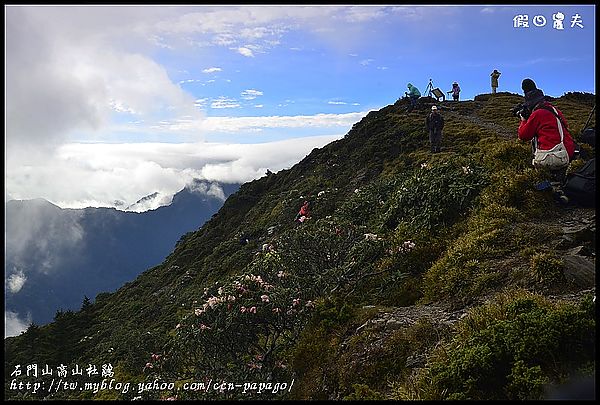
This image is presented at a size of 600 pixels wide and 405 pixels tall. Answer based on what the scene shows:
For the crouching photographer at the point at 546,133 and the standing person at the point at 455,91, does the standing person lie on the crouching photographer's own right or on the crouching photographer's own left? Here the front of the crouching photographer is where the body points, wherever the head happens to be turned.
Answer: on the crouching photographer's own right

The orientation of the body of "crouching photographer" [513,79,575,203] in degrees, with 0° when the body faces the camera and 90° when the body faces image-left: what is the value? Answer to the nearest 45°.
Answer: approximately 90°

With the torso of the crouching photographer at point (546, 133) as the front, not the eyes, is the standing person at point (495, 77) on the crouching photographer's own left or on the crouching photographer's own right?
on the crouching photographer's own right

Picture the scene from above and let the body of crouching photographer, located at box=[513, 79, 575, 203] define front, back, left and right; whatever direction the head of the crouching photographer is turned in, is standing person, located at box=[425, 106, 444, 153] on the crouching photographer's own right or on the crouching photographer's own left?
on the crouching photographer's own right
